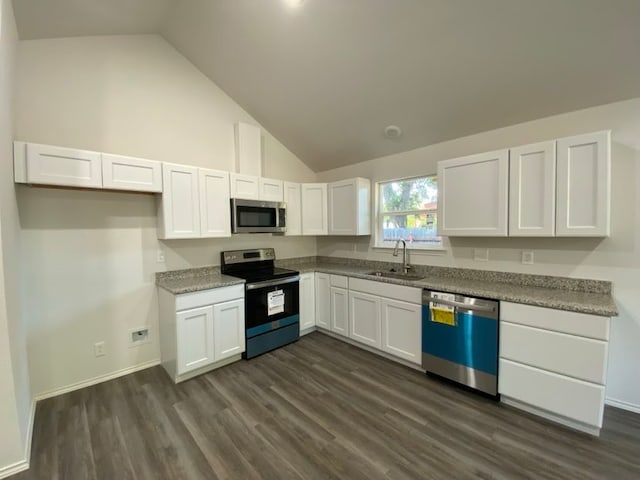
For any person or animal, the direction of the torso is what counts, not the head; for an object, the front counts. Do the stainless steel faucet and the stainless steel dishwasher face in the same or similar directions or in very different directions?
same or similar directions

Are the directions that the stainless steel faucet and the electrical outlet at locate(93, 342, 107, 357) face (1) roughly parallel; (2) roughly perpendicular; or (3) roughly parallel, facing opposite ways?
roughly perpendicular

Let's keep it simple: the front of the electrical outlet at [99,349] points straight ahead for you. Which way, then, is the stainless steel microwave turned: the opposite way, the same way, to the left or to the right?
the same way

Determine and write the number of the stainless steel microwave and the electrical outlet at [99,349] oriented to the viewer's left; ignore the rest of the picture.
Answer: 0

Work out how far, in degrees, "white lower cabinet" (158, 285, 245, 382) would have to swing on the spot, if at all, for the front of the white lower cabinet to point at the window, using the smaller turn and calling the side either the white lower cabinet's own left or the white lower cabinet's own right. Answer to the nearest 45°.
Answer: approximately 45° to the white lower cabinet's own left

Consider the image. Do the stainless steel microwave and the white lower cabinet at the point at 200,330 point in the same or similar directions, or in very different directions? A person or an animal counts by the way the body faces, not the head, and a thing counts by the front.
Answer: same or similar directions

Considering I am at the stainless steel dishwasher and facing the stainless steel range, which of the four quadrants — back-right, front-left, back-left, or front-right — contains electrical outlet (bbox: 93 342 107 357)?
front-left

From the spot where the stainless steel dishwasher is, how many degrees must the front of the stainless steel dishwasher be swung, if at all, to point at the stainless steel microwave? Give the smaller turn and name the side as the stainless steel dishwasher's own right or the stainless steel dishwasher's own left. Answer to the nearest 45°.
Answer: approximately 45° to the stainless steel dishwasher's own right

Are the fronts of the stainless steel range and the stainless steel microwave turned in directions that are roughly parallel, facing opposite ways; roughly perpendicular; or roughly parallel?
roughly parallel

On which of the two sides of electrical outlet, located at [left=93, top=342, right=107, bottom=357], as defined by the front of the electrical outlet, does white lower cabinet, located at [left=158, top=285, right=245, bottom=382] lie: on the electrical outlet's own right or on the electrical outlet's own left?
on the electrical outlet's own left

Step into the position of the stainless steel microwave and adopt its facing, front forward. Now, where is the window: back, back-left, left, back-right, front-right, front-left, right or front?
front-left
